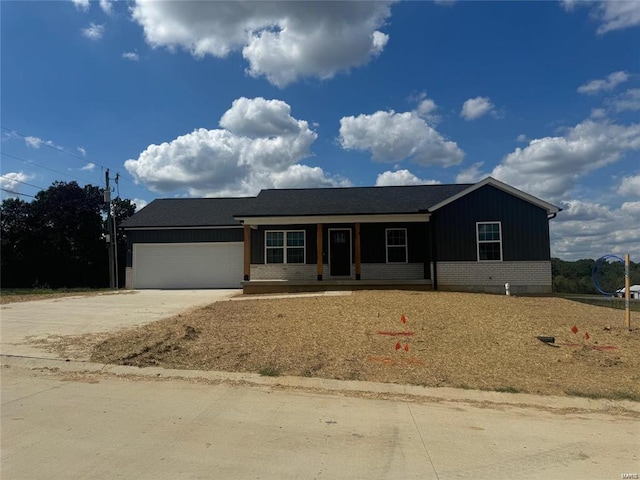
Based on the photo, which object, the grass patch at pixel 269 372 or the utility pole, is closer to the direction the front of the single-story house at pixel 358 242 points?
the grass patch

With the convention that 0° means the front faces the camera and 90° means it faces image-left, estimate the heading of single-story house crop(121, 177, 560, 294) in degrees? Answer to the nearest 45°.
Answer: approximately 0°

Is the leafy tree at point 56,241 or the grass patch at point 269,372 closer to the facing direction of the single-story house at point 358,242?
the grass patch

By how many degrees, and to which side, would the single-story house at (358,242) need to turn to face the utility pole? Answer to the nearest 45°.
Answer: approximately 135° to its right

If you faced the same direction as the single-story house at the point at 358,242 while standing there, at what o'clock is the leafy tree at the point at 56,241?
The leafy tree is roughly at 4 o'clock from the single-story house.

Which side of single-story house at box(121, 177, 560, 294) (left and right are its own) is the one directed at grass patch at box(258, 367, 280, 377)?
front
